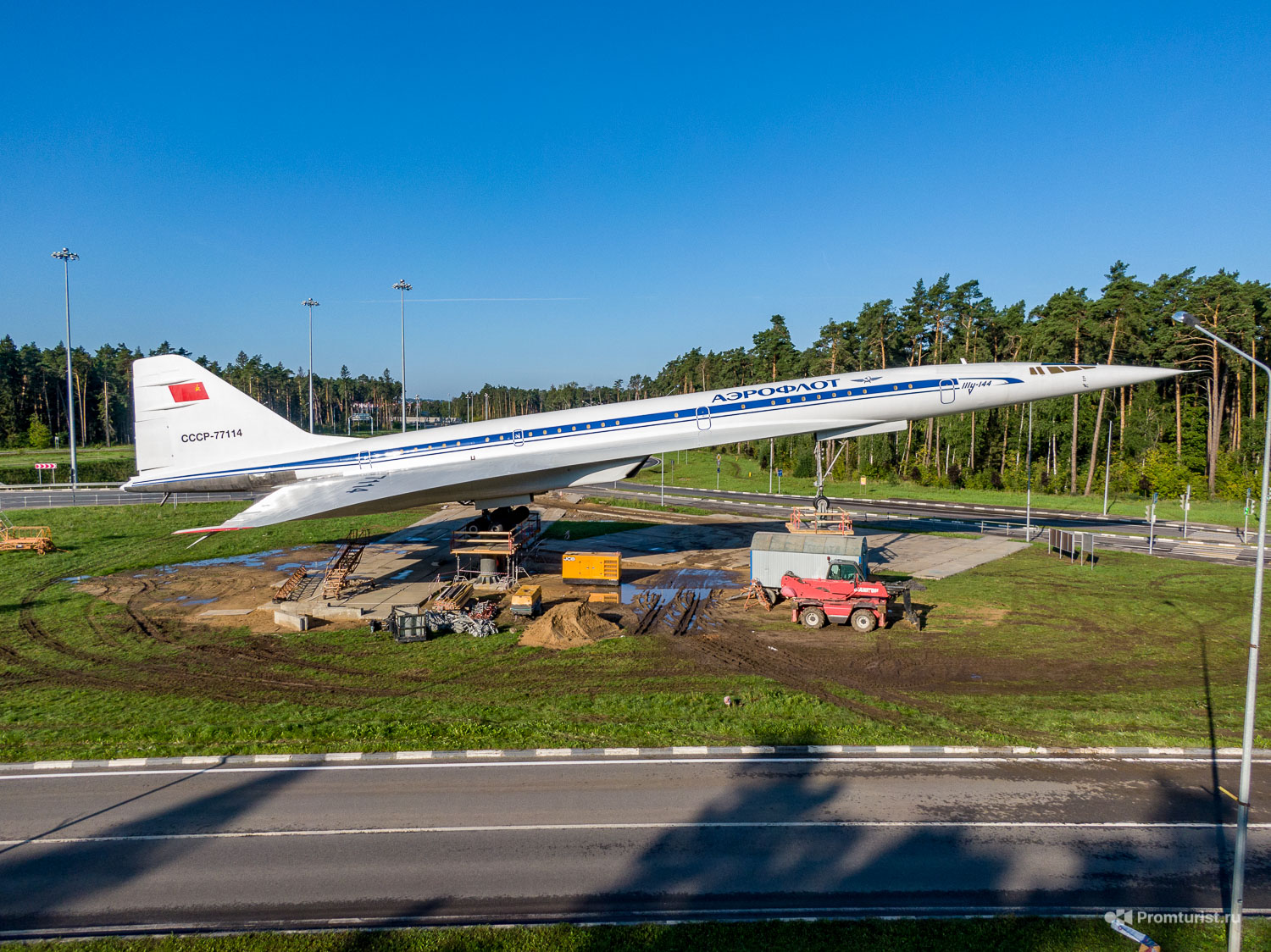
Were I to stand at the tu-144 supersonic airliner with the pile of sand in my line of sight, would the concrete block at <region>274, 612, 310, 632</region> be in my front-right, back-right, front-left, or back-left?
front-right

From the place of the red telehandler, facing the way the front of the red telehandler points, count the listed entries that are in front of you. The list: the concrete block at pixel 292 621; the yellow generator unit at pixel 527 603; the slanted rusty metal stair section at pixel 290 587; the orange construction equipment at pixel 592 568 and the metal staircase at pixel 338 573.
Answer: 0

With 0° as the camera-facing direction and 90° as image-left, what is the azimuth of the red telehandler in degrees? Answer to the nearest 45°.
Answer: approximately 270°

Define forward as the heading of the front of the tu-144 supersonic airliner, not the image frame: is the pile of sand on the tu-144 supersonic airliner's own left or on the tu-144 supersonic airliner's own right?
on the tu-144 supersonic airliner's own right

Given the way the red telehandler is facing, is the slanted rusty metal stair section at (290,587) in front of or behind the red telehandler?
behind

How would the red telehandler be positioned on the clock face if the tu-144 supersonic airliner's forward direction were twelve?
The red telehandler is roughly at 1 o'clock from the tu-144 supersonic airliner.

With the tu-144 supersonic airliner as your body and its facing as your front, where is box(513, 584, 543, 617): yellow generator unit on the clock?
The yellow generator unit is roughly at 3 o'clock from the tu-144 supersonic airliner.

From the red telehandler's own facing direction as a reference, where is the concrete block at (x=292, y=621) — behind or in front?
behind

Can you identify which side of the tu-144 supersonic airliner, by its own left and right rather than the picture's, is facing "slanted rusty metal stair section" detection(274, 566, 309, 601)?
back

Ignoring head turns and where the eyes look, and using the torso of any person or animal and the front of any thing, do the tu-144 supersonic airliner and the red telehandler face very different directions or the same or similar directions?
same or similar directions

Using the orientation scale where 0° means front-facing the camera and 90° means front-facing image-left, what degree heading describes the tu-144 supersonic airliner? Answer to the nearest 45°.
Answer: approximately 270°

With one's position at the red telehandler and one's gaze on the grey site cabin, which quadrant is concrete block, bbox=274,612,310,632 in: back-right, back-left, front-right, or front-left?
front-left

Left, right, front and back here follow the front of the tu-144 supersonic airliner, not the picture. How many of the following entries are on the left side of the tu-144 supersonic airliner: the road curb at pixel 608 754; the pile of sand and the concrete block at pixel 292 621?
0

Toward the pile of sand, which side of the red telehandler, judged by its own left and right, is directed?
back

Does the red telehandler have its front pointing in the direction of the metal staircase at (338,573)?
no
